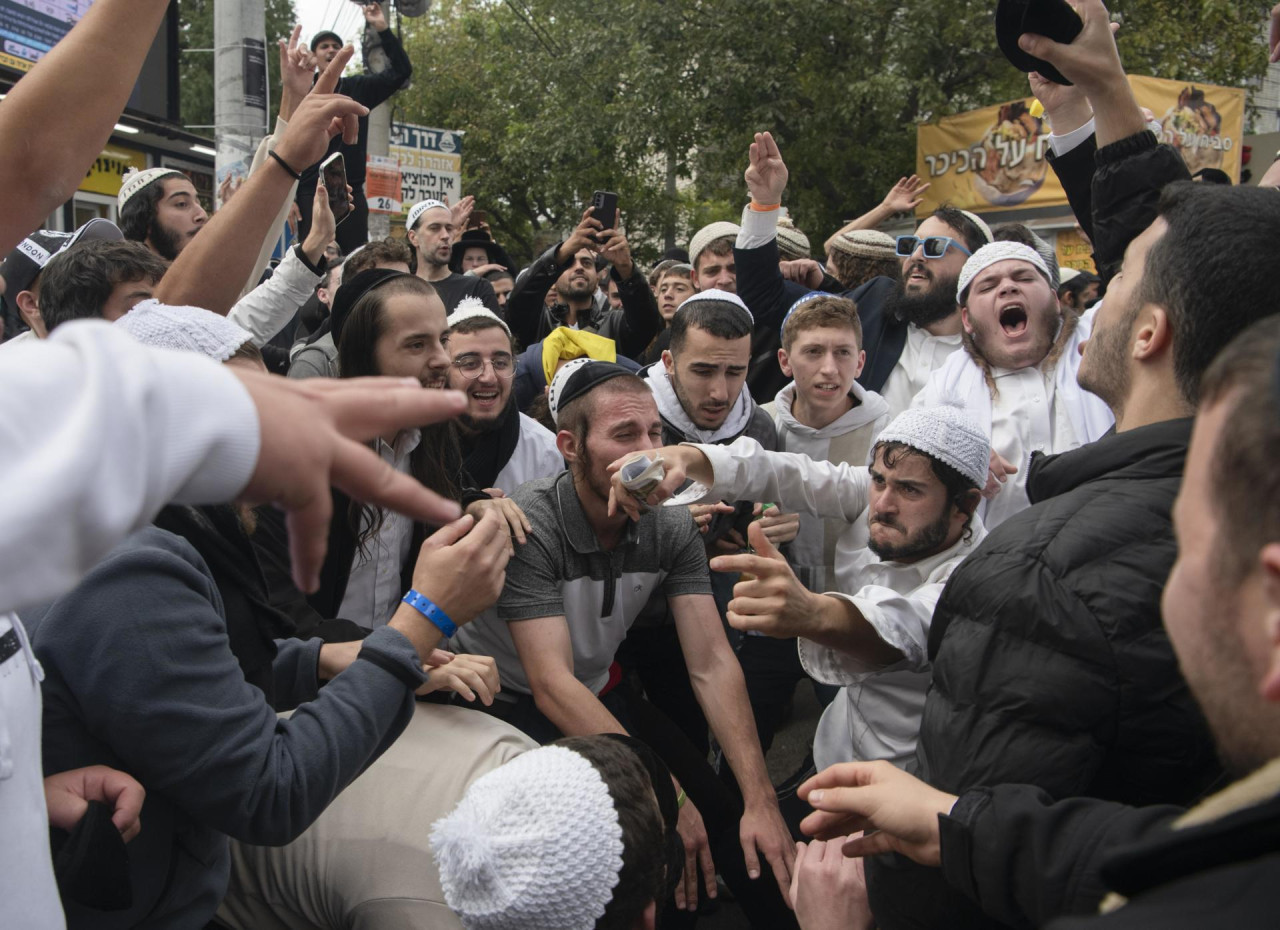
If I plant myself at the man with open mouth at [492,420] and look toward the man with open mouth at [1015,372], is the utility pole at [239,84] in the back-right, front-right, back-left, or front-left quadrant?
back-left

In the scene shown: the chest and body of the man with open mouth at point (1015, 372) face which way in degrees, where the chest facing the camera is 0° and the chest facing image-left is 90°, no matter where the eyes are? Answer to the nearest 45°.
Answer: approximately 0°

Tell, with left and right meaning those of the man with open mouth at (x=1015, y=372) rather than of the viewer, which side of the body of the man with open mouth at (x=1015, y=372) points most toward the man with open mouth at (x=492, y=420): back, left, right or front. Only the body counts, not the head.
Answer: right

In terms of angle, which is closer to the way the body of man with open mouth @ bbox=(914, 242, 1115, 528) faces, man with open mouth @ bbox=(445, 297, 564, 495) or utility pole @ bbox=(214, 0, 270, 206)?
the man with open mouth

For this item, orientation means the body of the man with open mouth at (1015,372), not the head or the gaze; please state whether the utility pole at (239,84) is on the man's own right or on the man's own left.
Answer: on the man's own right

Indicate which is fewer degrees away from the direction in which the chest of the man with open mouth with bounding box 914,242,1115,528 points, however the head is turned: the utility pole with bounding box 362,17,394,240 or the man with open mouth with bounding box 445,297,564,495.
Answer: the man with open mouth

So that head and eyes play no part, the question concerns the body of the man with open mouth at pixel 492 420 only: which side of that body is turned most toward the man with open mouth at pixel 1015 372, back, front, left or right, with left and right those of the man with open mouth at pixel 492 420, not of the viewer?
left

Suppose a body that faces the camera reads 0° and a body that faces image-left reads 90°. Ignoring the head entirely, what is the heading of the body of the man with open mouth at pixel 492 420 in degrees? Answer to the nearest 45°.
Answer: approximately 0°

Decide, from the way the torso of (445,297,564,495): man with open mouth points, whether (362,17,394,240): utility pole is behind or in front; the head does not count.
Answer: behind

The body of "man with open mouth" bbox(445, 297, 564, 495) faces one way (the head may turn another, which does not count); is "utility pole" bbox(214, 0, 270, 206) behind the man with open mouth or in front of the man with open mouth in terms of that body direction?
behind
